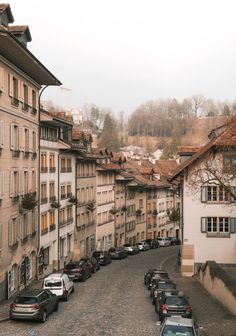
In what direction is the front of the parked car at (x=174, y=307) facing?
away from the camera

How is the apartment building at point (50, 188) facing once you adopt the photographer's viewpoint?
facing the viewer and to the right of the viewer

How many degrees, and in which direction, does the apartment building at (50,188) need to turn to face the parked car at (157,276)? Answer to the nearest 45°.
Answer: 0° — it already faces it

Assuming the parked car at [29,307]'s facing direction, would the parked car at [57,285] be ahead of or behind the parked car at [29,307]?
ahead

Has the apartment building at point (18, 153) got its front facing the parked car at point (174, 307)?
yes

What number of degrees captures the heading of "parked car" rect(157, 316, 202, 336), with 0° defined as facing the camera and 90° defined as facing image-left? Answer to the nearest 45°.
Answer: approximately 180°

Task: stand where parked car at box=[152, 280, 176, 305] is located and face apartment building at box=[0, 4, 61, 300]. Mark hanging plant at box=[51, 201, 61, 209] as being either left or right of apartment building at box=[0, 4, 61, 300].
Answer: right

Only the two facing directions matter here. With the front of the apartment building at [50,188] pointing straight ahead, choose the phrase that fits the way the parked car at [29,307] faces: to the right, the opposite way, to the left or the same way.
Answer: to the left

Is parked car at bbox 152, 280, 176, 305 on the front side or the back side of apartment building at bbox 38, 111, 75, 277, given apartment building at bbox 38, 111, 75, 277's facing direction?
on the front side

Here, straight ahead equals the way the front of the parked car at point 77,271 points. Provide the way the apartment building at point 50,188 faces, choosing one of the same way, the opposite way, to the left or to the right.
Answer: to the right
